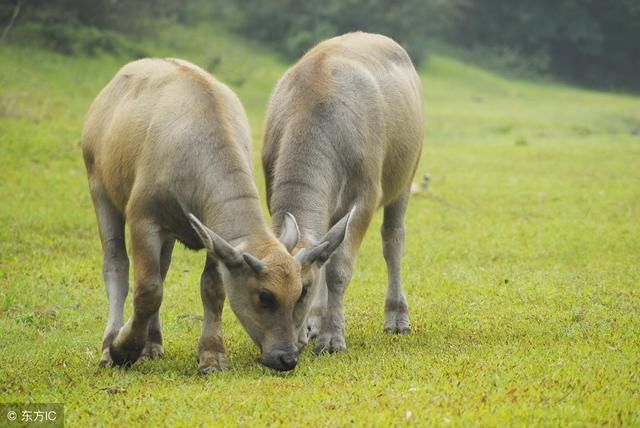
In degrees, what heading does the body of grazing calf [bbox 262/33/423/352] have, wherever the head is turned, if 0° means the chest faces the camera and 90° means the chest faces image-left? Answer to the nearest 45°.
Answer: approximately 45°

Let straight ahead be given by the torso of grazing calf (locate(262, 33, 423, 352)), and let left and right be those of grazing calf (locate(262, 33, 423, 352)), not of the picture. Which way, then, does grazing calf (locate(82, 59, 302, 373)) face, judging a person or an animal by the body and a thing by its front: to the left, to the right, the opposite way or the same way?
to the left

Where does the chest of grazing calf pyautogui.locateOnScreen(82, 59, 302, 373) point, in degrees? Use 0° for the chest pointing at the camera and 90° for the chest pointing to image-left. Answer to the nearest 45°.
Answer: approximately 315°

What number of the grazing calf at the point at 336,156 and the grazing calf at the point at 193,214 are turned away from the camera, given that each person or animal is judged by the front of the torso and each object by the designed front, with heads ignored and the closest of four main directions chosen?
0

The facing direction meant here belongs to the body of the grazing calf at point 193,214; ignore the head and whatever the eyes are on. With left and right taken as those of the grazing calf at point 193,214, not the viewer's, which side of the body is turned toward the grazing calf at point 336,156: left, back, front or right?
left
